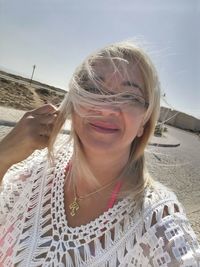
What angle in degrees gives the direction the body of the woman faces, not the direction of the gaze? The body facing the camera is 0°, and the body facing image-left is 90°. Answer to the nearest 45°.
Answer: approximately 0°
